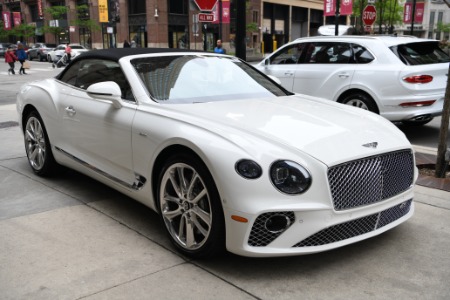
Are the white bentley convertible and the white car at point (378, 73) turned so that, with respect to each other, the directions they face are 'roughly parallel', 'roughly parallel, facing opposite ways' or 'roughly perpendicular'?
roughly parallel, facing opposite ways

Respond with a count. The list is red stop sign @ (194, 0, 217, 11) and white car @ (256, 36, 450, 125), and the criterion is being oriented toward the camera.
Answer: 1

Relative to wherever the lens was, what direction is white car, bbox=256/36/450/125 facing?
facing away from the viewer and to the left of the viewer

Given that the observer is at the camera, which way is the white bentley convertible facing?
facing the viewer and to the right of the viewer

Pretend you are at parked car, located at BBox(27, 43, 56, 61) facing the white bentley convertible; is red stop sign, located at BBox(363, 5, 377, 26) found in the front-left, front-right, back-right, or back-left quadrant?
front-left

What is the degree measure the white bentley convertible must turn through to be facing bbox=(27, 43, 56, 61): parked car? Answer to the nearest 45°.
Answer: approximately 135° to its left

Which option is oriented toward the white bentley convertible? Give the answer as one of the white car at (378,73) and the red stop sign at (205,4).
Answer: the red stop sign

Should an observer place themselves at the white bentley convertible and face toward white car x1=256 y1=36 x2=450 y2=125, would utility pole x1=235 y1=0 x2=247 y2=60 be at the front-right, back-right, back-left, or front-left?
front-left

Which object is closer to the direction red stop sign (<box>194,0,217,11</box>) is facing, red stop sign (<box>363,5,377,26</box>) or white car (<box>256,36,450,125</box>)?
the white car

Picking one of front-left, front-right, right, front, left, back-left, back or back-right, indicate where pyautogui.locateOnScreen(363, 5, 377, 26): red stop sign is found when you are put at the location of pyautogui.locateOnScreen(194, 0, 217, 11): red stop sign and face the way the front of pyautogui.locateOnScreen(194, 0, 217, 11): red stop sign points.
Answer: back-left

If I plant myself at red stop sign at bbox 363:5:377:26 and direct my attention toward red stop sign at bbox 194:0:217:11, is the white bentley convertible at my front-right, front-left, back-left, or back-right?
front-left

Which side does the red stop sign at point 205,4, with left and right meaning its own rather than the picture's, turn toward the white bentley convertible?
front

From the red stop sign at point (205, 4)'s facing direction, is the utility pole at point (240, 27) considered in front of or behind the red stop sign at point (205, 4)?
in front

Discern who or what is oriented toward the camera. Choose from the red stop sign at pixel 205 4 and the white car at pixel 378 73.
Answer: the red stop sign

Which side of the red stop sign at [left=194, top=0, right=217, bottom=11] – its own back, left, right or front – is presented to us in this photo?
front

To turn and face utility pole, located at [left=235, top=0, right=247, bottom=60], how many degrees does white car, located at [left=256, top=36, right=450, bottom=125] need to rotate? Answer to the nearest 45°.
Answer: approximately 45° to its left

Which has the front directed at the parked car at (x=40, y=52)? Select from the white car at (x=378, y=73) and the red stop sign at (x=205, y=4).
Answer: the white car

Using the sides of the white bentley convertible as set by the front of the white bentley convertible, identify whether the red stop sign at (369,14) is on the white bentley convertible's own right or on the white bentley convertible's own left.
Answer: on the white bentley convertible's own left

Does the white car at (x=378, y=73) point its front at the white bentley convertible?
no
